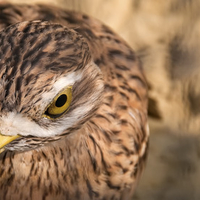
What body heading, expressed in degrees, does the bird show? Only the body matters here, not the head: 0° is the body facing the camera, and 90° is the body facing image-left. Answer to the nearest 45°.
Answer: approximately 45°
